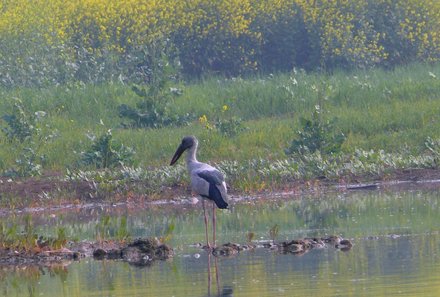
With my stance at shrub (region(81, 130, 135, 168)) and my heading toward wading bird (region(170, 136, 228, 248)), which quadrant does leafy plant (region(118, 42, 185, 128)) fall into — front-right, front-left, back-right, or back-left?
back-left

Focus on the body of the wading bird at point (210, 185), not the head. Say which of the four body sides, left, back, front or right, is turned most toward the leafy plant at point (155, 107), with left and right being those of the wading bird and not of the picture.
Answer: right

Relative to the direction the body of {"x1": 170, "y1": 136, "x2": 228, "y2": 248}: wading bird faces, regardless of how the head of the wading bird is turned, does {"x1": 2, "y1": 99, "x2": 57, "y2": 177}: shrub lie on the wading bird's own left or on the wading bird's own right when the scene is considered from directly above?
on the wading bird's own right

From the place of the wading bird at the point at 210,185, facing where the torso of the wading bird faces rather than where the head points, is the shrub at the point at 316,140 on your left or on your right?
on your right

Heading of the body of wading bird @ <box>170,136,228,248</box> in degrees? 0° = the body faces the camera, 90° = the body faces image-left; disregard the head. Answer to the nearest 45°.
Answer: approximately 90°

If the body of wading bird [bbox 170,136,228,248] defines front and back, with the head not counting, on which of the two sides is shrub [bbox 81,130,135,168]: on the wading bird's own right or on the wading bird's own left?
on the wading bird's own right
